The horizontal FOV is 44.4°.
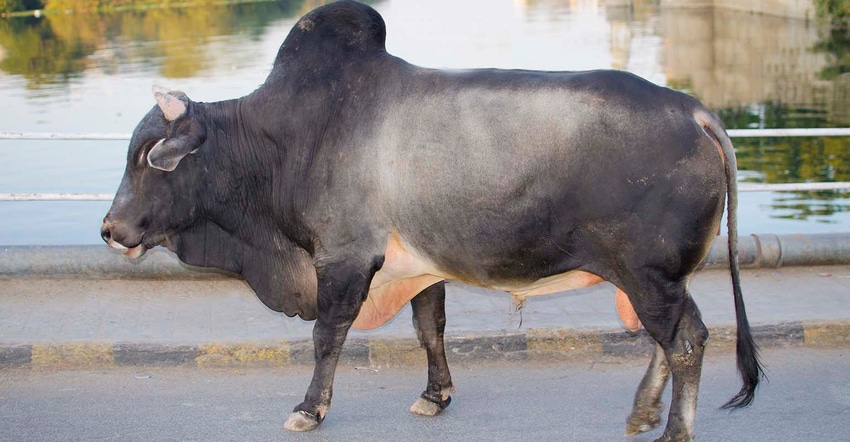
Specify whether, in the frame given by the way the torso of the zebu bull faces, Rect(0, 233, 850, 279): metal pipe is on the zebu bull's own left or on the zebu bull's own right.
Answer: on the zebu bull's own right

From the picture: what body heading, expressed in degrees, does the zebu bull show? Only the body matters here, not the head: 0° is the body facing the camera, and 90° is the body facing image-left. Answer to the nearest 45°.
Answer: approximately 90°
